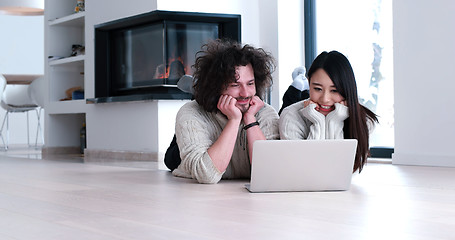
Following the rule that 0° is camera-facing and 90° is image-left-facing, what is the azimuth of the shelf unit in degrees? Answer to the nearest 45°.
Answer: approximately 45°

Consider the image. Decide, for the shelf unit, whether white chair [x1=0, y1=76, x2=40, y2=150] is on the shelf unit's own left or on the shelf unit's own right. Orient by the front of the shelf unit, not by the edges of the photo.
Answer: on the shelf unit's own right

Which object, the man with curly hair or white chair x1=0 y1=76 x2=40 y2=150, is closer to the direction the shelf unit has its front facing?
the man with curly hair

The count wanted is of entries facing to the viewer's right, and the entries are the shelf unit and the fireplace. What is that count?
0

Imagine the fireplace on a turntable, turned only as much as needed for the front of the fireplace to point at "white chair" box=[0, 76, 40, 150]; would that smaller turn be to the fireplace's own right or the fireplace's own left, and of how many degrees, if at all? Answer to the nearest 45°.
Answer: approximately 135° to the fireplace's own right

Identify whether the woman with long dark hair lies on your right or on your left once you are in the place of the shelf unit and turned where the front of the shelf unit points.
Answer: on your left

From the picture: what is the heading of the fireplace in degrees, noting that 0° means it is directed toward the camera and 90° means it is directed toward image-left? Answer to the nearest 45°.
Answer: approximately 0°

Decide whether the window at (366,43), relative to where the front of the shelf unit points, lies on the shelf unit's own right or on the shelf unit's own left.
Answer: on the shelf unit's own left
